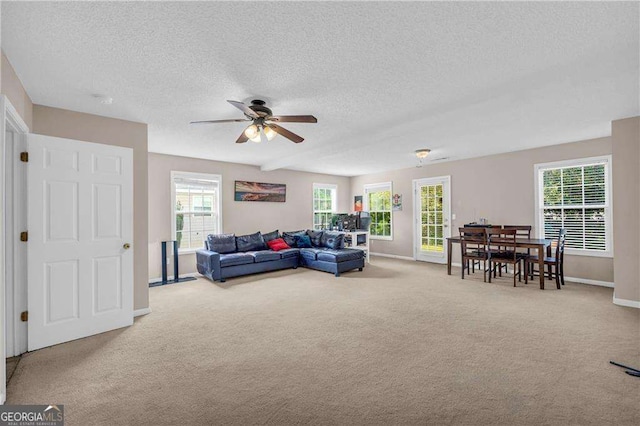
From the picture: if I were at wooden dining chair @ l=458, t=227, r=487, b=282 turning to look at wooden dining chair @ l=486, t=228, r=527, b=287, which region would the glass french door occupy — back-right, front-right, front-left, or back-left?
back-left

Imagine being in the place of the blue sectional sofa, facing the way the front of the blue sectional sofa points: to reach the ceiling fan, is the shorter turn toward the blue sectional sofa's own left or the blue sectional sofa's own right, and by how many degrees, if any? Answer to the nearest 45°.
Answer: approximately 45° to the blue sectional sofa's own right

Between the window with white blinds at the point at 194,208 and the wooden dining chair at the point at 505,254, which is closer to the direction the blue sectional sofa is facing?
the wooden dining chair

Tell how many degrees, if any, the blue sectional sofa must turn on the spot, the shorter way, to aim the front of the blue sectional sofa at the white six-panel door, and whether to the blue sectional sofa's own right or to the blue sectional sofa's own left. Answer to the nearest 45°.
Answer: approximately 90° to the blue sectional sofa's own right

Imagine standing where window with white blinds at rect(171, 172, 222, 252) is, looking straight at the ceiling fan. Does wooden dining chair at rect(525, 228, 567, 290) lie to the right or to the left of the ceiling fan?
left

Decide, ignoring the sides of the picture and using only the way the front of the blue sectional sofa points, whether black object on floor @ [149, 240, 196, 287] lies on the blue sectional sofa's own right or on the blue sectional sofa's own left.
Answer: on the blue sectional sofa's own right

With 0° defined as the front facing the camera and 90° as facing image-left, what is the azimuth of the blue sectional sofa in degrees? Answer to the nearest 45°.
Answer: approximately 315°

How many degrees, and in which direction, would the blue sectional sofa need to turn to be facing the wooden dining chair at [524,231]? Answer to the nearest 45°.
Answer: approximately 45° to its left
